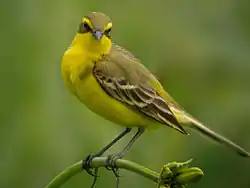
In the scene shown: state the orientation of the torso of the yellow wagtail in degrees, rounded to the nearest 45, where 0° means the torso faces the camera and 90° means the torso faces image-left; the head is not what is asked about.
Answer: approximately 90°
